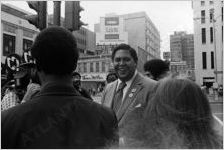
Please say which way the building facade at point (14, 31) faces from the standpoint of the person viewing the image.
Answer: facing the viewer and to the right of the viewer

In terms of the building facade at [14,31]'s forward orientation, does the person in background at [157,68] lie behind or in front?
in front

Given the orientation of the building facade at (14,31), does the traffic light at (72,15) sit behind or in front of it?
in front

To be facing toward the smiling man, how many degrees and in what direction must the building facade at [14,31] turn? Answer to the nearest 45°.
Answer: approximately 45° to its right

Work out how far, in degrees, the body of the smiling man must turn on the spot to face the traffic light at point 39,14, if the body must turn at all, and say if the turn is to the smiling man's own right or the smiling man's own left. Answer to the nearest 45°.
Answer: approximately 90° to the smiling man's own right

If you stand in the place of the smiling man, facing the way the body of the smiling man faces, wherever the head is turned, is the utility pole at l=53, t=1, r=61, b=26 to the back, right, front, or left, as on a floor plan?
right

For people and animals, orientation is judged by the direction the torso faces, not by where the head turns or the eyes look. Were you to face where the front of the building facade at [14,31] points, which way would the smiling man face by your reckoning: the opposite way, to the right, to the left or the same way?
to the right
